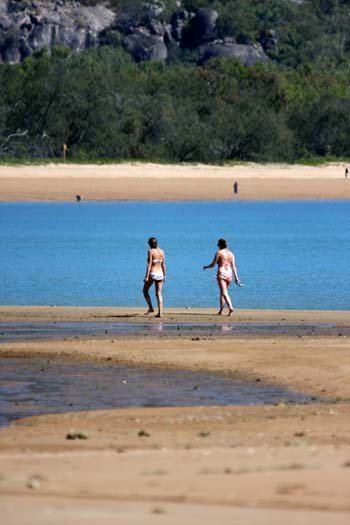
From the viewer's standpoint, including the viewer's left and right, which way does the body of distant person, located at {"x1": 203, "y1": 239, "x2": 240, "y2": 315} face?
facing away from the viewer and to the left of the viewer
